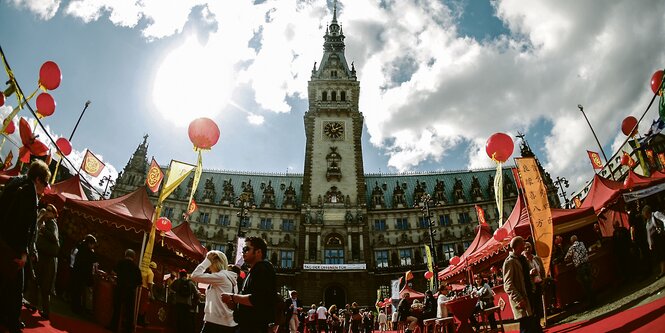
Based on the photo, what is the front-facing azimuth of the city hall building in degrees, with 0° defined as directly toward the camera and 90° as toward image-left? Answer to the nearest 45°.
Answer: approximately 0°

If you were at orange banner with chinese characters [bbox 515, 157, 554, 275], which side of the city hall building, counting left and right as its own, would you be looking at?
front

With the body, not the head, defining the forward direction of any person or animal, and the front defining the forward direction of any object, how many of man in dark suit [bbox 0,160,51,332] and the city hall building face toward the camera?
1

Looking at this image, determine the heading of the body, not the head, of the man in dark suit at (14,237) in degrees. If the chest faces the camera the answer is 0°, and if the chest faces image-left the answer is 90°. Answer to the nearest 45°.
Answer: approximately 270°

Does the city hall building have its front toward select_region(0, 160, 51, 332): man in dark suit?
yes

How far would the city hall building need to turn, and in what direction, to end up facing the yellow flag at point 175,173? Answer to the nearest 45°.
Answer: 0° — it already faces it

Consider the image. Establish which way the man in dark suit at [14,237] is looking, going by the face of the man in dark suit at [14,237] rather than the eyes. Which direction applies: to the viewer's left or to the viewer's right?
to the viewer's right

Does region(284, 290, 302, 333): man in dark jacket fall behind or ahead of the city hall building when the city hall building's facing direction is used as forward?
ahead

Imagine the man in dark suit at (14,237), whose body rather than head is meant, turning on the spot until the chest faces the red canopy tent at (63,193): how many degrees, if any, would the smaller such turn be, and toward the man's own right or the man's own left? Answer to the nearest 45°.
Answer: approximately 90° to the man's own left

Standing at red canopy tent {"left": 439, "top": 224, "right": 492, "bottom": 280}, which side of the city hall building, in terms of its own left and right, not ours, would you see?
front

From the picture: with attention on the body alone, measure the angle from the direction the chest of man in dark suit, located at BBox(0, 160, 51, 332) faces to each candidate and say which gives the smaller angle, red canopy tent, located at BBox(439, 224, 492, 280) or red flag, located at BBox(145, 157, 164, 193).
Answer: the red canopy tent

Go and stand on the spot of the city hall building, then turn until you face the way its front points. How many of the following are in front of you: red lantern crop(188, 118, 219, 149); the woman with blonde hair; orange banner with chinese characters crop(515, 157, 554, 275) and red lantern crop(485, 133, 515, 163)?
4

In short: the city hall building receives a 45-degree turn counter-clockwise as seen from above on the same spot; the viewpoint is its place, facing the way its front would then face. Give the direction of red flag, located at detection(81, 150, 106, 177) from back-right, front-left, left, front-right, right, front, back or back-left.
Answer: right
